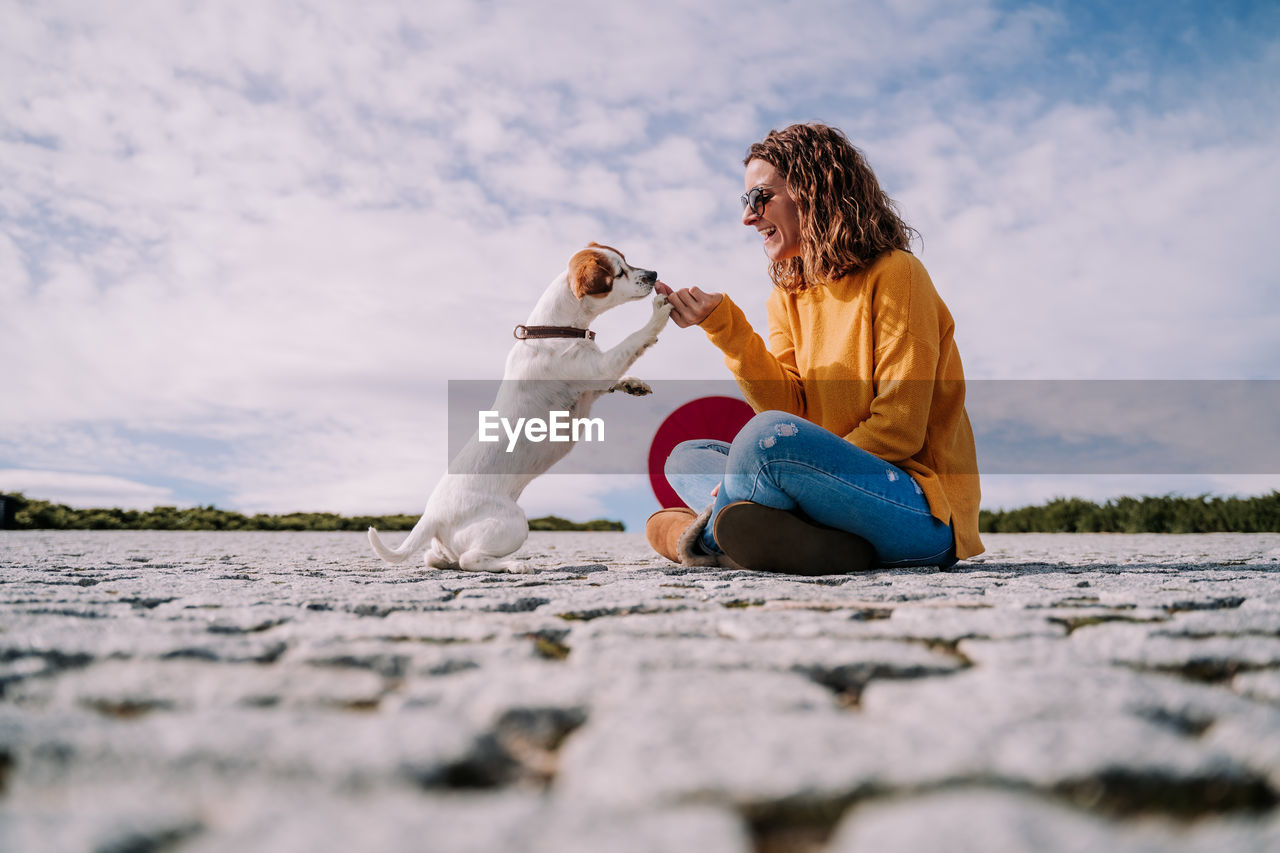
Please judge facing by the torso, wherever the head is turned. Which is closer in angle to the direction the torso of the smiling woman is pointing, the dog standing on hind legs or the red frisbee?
the dog standing on hind legs

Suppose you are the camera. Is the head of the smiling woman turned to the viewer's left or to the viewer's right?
to the viewer's left

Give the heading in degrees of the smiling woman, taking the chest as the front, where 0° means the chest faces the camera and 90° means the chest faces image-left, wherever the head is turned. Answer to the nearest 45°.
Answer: approximately 90°

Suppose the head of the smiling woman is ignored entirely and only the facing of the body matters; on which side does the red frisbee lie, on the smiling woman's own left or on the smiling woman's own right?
on the smiling woman's own right
